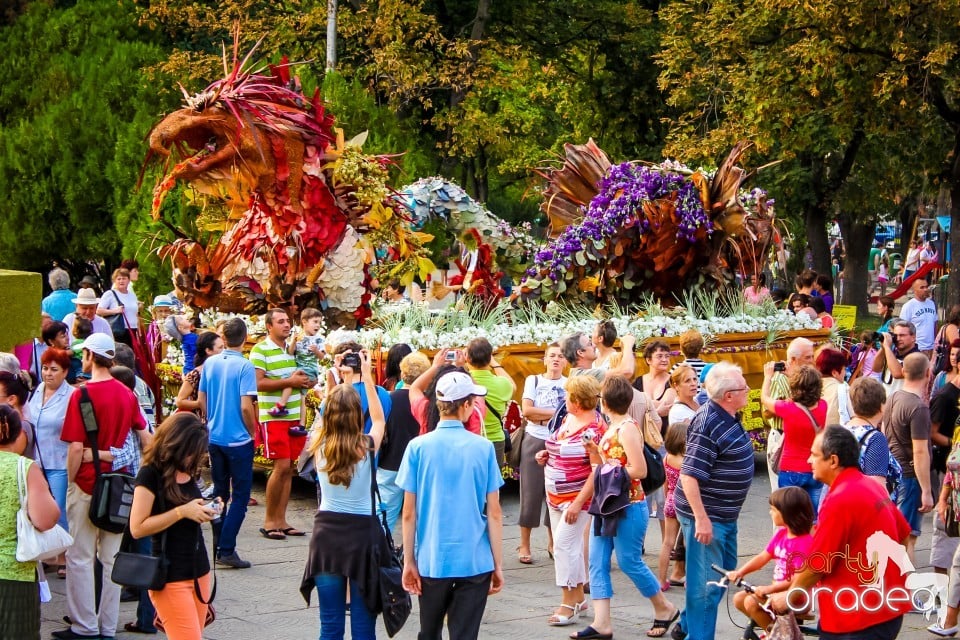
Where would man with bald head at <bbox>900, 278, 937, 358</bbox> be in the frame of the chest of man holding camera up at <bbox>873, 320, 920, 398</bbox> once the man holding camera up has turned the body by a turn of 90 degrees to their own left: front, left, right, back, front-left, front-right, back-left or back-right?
back-left

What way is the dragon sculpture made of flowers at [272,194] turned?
to the viewer's left

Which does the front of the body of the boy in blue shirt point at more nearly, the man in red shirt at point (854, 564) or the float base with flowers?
the float base with flowers

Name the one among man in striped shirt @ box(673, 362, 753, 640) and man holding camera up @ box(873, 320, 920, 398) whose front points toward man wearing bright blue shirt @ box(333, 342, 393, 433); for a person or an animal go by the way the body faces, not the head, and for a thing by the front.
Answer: man holding camera up @ box(873, 320, 920, 398)

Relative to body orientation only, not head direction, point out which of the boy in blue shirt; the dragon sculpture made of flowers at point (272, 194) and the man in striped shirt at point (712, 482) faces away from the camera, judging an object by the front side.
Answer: the boy in blue shirt

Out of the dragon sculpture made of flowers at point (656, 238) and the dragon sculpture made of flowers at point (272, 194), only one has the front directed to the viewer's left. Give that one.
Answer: the dragon sculpture made of flowers at point (272, 194)

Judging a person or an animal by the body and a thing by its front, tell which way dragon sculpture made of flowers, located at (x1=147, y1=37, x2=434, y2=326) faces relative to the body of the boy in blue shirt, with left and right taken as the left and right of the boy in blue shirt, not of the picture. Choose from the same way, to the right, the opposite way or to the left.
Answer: to the left

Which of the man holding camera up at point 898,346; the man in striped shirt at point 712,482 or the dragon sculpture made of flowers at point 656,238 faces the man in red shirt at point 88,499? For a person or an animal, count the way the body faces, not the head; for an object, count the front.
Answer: the man holding camera up

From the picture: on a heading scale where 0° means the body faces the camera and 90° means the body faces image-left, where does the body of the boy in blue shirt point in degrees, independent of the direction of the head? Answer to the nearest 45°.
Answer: approximately 180°

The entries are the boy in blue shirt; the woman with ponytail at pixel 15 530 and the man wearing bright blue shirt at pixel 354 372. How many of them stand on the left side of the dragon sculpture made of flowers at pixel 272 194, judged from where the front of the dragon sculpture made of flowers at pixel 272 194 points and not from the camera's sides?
3

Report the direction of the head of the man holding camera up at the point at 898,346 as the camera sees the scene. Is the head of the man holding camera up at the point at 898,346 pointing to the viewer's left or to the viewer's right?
to the viewer's left
